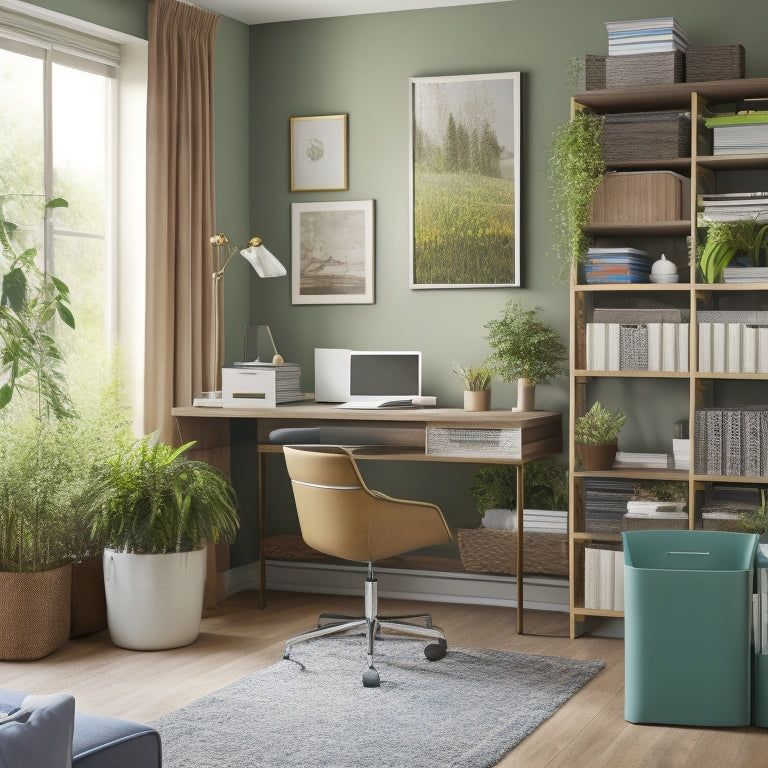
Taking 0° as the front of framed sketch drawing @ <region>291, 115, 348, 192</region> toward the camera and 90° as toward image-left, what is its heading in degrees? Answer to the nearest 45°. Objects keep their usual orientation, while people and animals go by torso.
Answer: approximately 0°

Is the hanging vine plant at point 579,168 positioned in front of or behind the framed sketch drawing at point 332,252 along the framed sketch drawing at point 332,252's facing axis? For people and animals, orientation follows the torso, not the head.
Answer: in front

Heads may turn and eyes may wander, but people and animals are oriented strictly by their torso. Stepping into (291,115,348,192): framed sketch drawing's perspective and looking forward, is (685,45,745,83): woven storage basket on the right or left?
on its left

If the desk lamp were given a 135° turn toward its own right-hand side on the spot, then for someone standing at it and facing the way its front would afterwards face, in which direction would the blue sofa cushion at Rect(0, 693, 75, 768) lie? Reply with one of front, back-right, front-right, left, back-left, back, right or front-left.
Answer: front-left

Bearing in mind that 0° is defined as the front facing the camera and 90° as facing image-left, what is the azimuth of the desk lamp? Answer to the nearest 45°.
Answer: approximately 270°

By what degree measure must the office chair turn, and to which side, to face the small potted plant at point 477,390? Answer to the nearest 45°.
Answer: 0° — it already faces it

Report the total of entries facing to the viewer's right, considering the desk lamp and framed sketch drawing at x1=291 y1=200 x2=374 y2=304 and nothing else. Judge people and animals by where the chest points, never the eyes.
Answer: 1

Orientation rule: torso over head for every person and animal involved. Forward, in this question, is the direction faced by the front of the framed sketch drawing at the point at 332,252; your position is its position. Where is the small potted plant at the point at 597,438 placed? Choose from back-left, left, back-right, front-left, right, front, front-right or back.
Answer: front-left

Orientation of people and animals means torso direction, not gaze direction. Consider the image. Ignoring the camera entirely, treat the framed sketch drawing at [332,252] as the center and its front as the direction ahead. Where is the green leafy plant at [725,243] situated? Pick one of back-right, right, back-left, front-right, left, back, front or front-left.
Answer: front-left

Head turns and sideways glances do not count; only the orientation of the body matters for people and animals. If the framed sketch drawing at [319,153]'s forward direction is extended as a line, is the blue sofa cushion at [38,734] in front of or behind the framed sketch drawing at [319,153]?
in front
